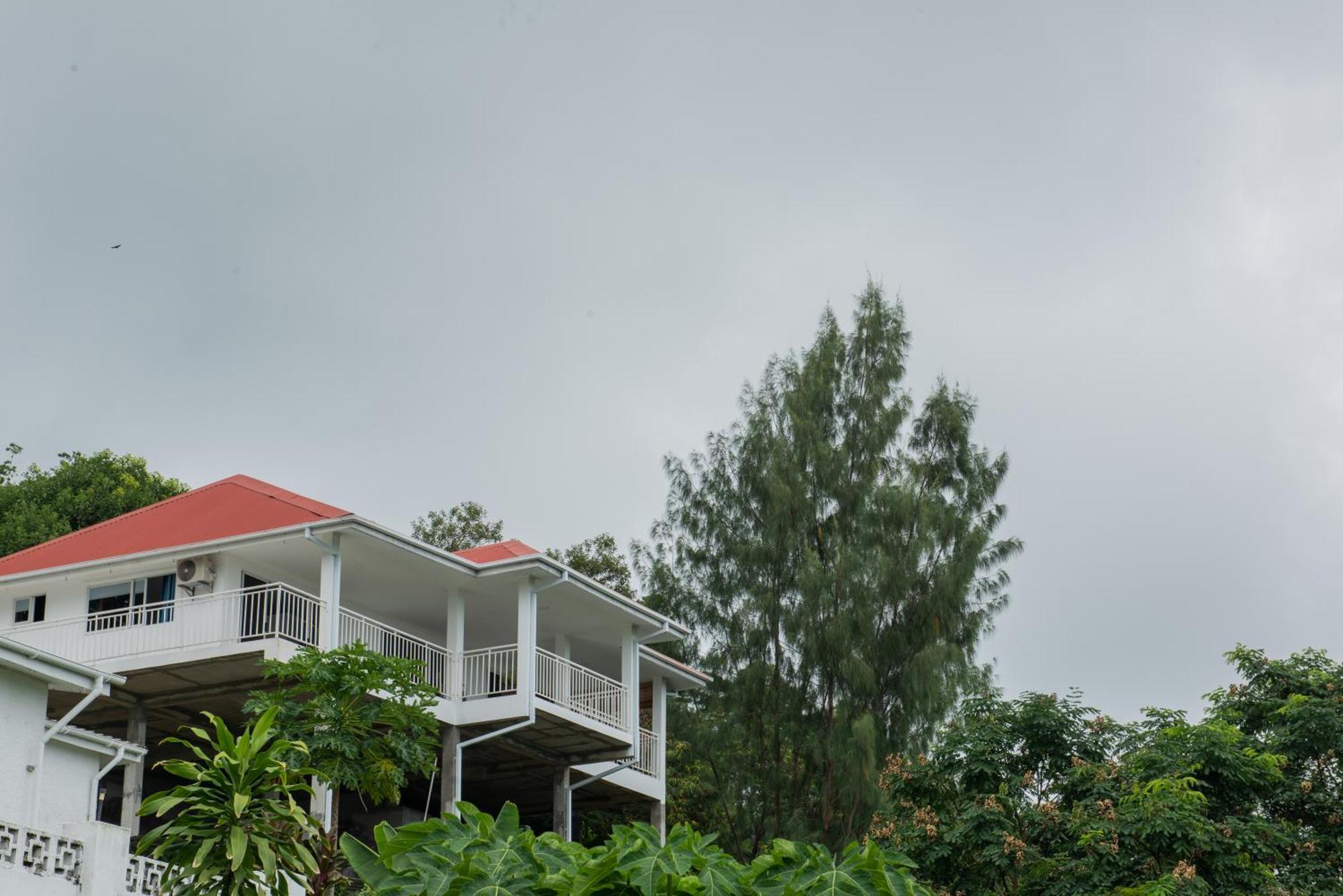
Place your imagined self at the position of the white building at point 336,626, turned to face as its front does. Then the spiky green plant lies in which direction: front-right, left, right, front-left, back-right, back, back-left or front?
front-right

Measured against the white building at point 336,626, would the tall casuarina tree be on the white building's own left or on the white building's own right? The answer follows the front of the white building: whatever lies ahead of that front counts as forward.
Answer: on the white building's own left

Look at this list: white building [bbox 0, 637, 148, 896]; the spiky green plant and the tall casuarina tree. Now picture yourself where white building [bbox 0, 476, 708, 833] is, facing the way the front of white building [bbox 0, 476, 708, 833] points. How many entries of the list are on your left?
1

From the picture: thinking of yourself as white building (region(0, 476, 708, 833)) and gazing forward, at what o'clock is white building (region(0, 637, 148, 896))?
white building (region(0, 637, 148, 896)) is roughly at 2 o'clock from white building (region(0, 476, 708, 833)).

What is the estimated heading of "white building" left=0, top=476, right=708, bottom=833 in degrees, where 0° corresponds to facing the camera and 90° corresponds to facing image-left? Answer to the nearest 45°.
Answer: approximately 315°

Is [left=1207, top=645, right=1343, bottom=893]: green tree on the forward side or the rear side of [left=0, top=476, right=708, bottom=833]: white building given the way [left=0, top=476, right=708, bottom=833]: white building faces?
on the forward side
